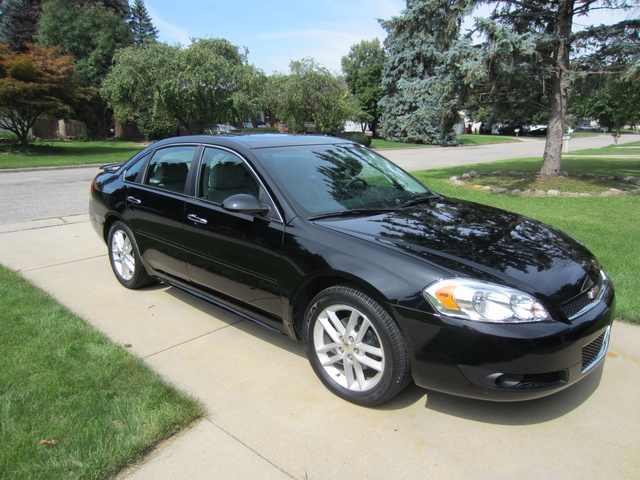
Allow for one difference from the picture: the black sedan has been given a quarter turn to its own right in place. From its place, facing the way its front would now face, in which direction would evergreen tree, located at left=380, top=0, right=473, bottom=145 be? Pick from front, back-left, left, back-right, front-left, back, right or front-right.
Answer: back-right

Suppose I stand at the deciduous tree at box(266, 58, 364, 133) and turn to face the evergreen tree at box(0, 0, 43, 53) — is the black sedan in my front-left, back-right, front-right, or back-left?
back-left

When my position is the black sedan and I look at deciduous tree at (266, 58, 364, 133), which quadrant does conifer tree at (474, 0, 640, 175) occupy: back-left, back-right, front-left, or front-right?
front-right

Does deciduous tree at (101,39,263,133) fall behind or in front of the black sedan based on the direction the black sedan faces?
behind

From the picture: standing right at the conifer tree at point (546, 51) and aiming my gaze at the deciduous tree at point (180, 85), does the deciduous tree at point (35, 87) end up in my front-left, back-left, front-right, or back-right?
front-left

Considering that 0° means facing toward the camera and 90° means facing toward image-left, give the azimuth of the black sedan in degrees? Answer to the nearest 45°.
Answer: approximately 315°

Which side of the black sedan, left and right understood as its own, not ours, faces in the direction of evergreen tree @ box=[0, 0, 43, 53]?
back

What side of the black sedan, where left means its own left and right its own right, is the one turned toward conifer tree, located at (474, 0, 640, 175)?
left

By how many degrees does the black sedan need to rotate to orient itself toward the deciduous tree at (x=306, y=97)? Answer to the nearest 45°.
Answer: approximately 135° to its left
